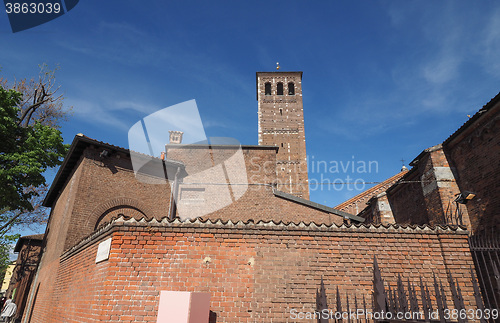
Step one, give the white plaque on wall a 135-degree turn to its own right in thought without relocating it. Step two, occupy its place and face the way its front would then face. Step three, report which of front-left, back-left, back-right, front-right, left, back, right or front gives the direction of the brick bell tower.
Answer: front-right

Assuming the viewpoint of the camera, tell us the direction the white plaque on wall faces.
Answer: facing the viewer and to the left of the viewer

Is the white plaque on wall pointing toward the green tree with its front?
no
